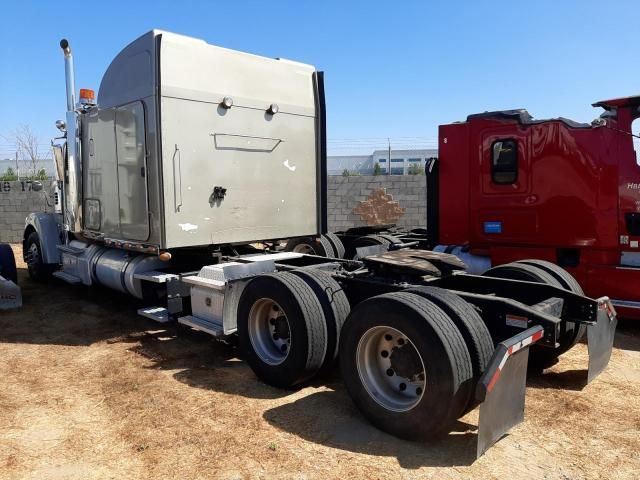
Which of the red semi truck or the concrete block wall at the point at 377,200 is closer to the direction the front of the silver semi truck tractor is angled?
the concrete block wall

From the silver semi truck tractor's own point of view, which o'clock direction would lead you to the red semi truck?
The red semi truck is roughly at 4 o'clock from the silver semi truck tractor.

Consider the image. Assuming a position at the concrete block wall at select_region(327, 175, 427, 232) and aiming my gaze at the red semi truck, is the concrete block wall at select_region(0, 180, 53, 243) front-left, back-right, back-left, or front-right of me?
back-right

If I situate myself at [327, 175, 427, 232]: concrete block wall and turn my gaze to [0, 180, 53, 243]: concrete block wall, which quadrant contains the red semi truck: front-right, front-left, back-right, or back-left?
back-left

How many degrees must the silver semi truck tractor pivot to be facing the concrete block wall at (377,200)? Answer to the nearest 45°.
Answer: approximately 45° to its right

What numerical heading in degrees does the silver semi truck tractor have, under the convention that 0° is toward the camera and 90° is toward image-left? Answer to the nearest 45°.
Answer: approximately 135°
